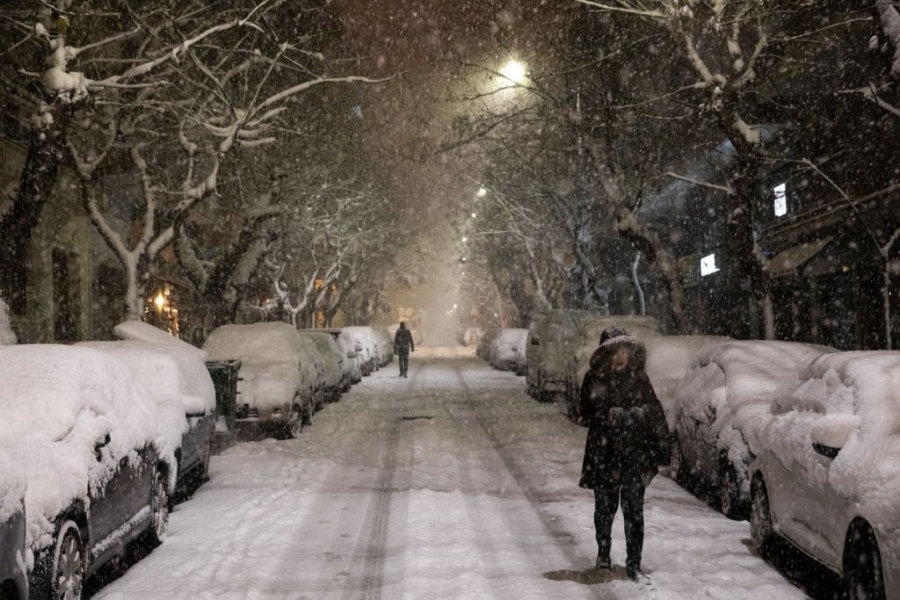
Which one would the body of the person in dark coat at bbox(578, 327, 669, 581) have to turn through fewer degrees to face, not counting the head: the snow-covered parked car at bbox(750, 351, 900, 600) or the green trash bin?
the snow-covered parked car

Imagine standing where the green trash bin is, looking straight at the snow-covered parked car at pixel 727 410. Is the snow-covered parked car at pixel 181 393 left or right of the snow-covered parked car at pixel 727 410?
right
